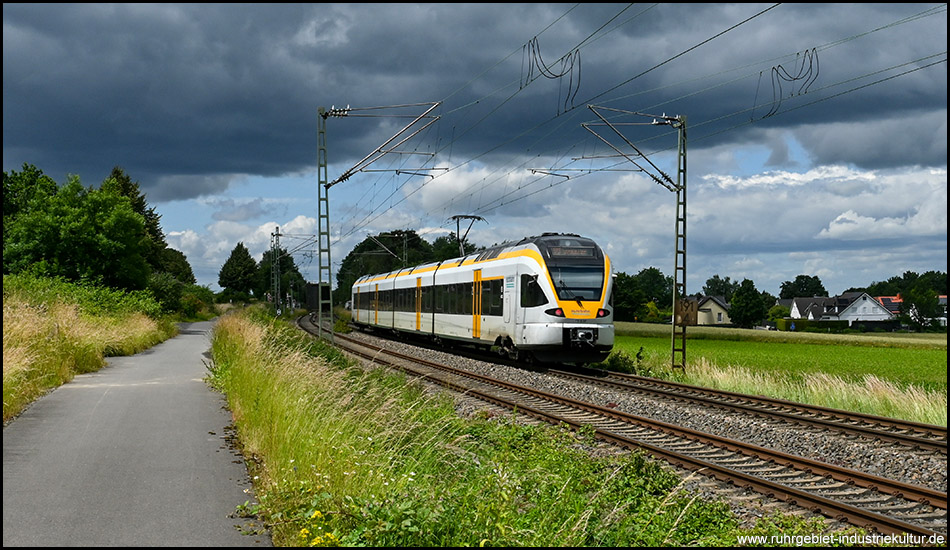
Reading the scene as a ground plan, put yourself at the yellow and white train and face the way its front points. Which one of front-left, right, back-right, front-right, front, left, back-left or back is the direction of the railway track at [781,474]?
front-right

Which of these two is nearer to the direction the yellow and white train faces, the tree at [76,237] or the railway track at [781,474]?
the railway track

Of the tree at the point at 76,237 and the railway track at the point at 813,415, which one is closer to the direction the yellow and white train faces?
the railway track

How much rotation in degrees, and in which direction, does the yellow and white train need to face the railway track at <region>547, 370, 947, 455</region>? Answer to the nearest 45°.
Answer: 0° — it already faces it

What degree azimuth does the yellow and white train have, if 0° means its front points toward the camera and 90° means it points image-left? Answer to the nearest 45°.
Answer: approximately 315°
